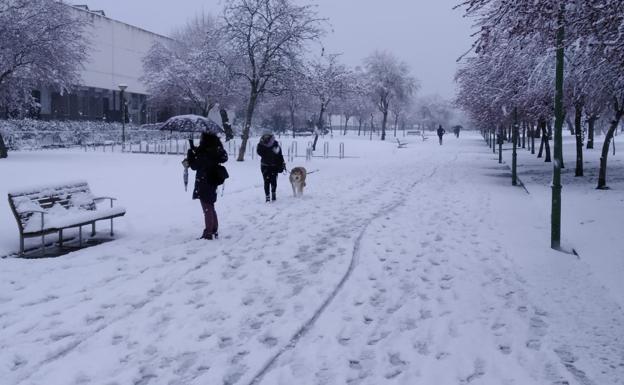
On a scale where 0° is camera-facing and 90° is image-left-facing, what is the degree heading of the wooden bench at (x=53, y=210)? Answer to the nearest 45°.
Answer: approximately 315°

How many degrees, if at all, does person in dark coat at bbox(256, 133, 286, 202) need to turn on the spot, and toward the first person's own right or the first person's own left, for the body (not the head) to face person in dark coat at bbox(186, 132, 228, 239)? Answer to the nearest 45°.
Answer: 0° — they already face them

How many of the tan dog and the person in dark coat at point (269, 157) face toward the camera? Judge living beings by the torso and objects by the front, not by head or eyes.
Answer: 2

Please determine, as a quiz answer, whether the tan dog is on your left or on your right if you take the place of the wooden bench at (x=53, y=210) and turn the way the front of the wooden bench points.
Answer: on your left

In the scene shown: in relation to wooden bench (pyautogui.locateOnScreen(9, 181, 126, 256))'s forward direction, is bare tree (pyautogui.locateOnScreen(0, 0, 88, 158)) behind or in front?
behind

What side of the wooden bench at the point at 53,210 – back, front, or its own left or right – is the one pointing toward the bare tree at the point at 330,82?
left

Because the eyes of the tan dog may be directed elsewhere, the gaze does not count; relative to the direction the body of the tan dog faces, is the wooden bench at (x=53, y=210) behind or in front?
in front

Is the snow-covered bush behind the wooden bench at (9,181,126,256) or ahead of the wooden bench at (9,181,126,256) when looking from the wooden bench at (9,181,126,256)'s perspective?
behind

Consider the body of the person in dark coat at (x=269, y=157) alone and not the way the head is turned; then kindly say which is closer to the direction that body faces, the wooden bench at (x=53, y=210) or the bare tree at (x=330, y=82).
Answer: the wooden bench

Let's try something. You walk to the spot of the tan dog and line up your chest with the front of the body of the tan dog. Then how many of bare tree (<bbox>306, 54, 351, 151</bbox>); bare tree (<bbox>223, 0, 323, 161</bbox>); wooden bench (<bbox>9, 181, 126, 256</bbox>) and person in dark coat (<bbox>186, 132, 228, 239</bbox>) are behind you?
2

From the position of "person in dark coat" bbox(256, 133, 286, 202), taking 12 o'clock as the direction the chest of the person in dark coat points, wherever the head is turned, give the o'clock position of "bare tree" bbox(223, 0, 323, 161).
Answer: The bare tree is roughly at 6 o'clock from the person in dark coat.
